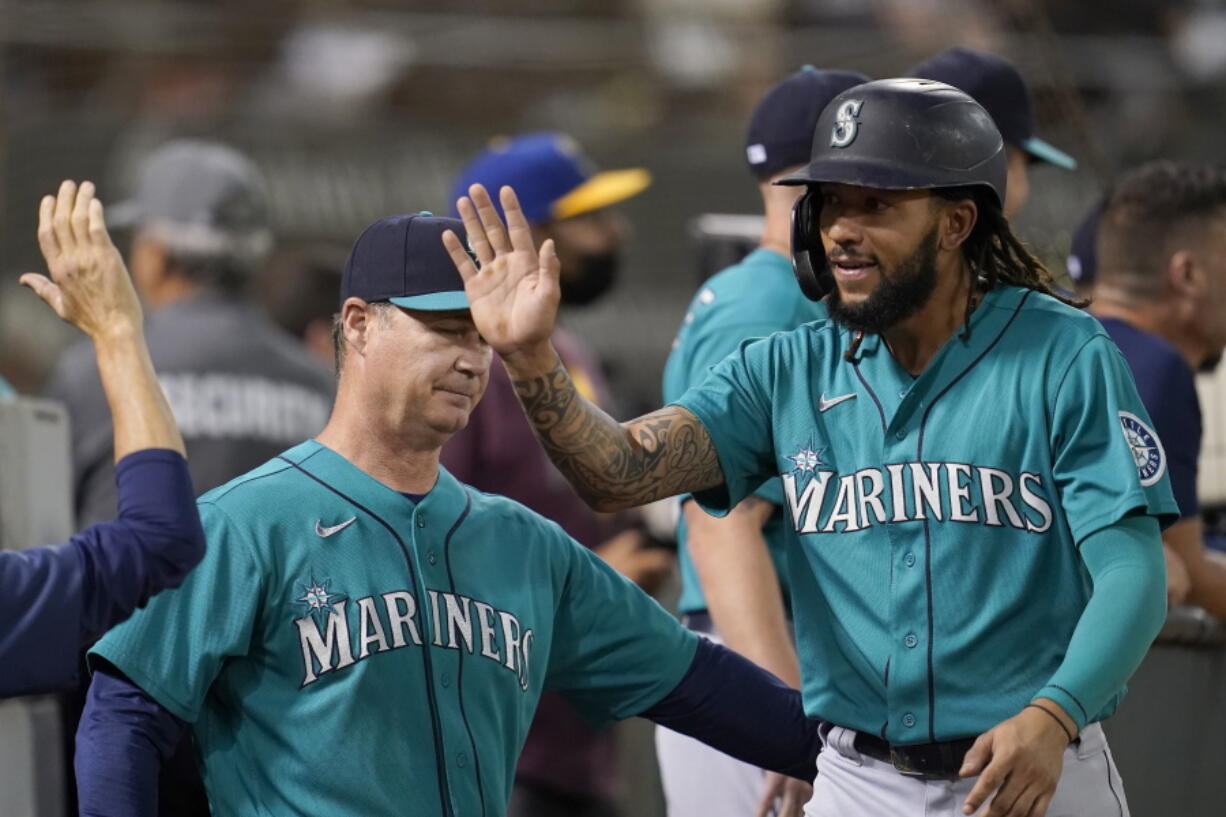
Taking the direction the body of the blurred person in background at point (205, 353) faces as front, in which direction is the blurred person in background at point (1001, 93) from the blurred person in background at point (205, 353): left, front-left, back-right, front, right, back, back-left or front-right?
back

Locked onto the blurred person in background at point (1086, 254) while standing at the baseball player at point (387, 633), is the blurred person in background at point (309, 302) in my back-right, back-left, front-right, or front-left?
front-left

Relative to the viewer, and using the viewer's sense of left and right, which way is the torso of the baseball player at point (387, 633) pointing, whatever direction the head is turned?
facing the viewer and to the right of the viewer

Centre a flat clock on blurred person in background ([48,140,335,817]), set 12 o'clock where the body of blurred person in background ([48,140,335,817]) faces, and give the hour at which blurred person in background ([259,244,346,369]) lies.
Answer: blurred person in background ([259,244,346,369]) is roughly at 2 o'clock from blurred person in background ([48,140,335,817]).

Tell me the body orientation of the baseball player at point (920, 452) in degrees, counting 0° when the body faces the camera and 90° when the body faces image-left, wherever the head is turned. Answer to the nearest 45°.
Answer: approximately 45°

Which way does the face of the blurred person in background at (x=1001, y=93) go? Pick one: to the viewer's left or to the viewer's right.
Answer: to the viewer's right

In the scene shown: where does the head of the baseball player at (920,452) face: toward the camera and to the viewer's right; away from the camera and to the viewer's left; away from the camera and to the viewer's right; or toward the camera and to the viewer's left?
toward the camera and to the viewer's left

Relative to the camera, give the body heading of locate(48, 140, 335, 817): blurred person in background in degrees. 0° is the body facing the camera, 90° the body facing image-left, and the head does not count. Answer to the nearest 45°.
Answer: approximately 135°
